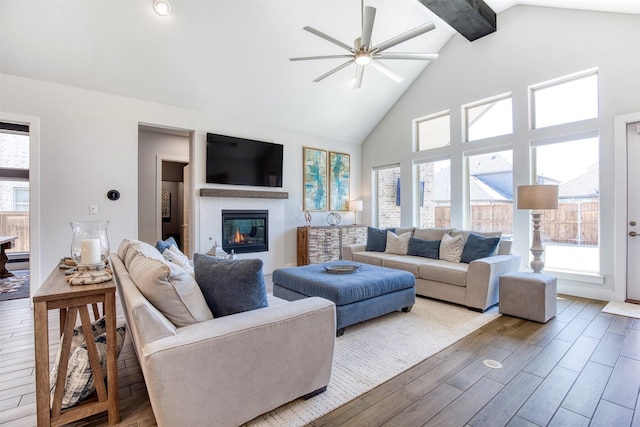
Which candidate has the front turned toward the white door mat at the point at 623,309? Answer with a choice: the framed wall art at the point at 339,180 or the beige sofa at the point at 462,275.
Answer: the framed wall art

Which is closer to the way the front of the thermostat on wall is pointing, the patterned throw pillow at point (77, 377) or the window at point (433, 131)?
the patterned throw pillow

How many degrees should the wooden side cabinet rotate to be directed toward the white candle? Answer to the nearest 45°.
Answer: approximately 45° to its right

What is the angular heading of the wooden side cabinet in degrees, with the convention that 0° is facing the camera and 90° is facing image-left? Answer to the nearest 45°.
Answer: approximately 315°

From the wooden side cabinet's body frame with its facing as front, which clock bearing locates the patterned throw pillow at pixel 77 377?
The patterned throw pillow is roughly at 2 o'clock from the wooden side cabinet.

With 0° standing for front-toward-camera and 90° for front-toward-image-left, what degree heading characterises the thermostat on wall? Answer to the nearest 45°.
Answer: approximately 0°

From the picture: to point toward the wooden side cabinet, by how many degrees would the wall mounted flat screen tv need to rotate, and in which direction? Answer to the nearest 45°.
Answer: approximately 45° to its left
